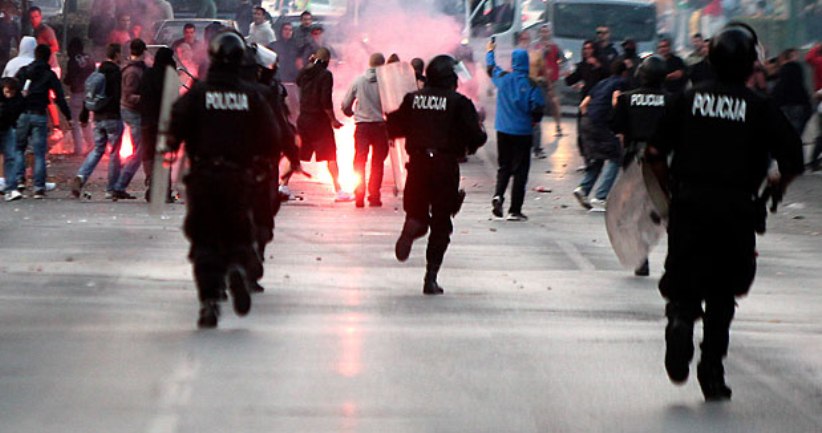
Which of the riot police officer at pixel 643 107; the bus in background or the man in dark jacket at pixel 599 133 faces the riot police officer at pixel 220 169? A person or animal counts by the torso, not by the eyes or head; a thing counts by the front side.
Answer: the bus in background

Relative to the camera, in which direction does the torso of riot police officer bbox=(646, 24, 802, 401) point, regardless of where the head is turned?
away from the camera

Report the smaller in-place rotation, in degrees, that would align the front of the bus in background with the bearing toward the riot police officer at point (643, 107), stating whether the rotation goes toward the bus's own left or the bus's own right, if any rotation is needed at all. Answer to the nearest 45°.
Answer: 0° — it already faces them

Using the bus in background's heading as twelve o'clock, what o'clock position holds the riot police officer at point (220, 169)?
The riot police officer is roughly at 12 o'clock from the bus in background.

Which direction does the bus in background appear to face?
toward the camera

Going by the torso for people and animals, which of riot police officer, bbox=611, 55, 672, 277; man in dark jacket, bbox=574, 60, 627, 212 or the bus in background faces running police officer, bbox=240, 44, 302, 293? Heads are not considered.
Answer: the bus in background

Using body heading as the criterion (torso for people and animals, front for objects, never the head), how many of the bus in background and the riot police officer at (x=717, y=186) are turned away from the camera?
1

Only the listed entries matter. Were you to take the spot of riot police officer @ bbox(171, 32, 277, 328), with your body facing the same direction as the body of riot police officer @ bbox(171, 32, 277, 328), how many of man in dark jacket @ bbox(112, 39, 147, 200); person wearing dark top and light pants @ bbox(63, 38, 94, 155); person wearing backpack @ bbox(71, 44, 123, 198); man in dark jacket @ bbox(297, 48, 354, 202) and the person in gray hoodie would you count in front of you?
5

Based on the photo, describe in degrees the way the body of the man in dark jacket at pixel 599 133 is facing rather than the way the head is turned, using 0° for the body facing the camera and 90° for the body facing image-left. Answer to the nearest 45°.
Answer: approximately 225°

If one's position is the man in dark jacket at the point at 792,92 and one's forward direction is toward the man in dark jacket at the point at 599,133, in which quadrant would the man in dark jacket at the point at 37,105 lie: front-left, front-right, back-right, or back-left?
front-right

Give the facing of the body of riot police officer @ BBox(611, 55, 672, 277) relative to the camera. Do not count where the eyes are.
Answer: away from the camera

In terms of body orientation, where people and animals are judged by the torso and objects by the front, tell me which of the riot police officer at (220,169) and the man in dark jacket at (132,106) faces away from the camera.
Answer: the riot police officer

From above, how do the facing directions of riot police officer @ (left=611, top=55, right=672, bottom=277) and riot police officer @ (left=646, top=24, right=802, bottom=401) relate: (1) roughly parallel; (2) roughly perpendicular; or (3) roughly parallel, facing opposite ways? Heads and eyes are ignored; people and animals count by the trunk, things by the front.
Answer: roughly parallel

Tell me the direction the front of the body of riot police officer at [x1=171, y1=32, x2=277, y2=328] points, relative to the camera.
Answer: away from the camera
